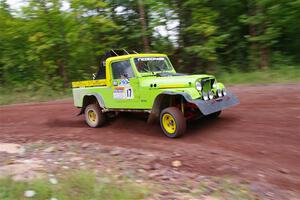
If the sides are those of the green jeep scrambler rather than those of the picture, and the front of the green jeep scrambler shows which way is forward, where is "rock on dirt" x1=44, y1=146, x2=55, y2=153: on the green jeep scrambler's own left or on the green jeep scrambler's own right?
on the green jeep scrambler's own right

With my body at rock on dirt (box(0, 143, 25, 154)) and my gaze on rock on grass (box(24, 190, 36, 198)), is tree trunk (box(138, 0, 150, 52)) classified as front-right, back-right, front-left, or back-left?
back-left

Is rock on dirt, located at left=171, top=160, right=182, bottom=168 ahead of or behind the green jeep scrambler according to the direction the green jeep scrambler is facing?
ahead

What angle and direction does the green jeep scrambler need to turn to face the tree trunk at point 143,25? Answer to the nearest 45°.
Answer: approximately 135° to its left

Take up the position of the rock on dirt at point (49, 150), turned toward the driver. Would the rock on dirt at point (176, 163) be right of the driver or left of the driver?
right

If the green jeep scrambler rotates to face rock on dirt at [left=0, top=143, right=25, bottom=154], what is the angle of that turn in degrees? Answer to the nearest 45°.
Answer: approximately 135° to its right

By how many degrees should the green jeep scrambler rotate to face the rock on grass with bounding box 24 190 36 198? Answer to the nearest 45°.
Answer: approximately 90° to its right

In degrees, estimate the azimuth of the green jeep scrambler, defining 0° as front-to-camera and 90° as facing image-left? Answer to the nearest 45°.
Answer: approximately 315°
